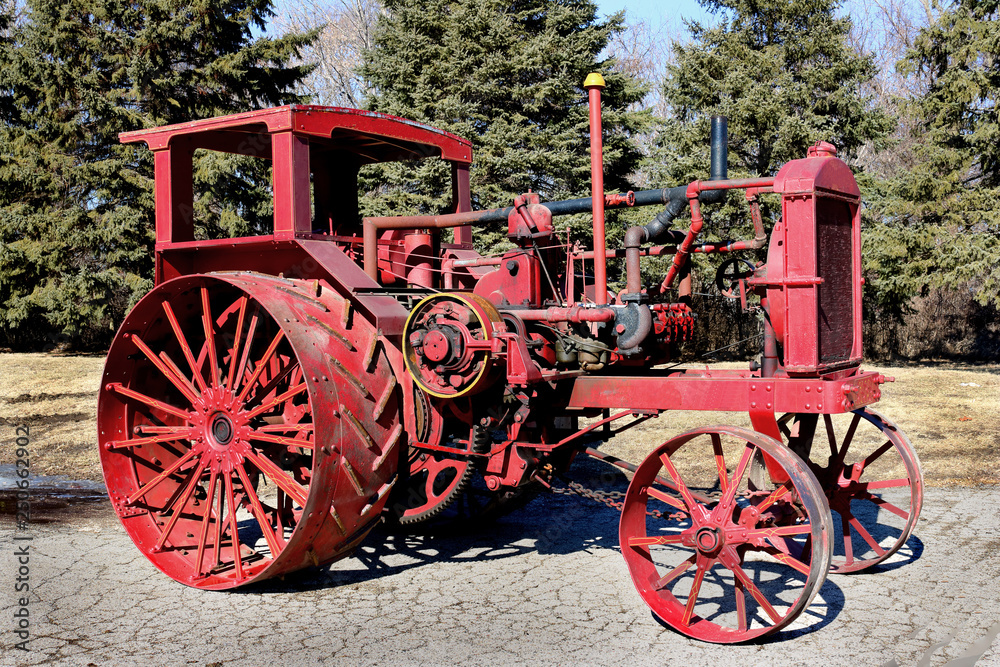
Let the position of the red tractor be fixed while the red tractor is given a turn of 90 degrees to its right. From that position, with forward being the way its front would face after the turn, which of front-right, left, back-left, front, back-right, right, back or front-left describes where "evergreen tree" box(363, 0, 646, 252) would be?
back-right

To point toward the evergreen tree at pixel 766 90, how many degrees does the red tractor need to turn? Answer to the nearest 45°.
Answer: approximately 90° to its left

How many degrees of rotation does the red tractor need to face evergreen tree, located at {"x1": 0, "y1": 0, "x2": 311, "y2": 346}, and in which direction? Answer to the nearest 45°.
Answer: approximately 180°

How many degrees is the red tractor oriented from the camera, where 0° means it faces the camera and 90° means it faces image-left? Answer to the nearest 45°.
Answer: approximately 315°

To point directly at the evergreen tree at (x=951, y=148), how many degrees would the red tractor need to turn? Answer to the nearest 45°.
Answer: approximately 90° to its left
